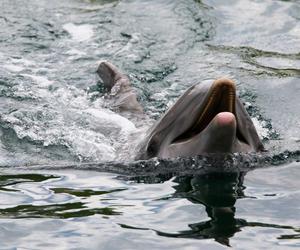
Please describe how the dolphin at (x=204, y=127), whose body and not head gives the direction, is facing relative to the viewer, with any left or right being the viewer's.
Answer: facing the viewer and to the right of the viewer
